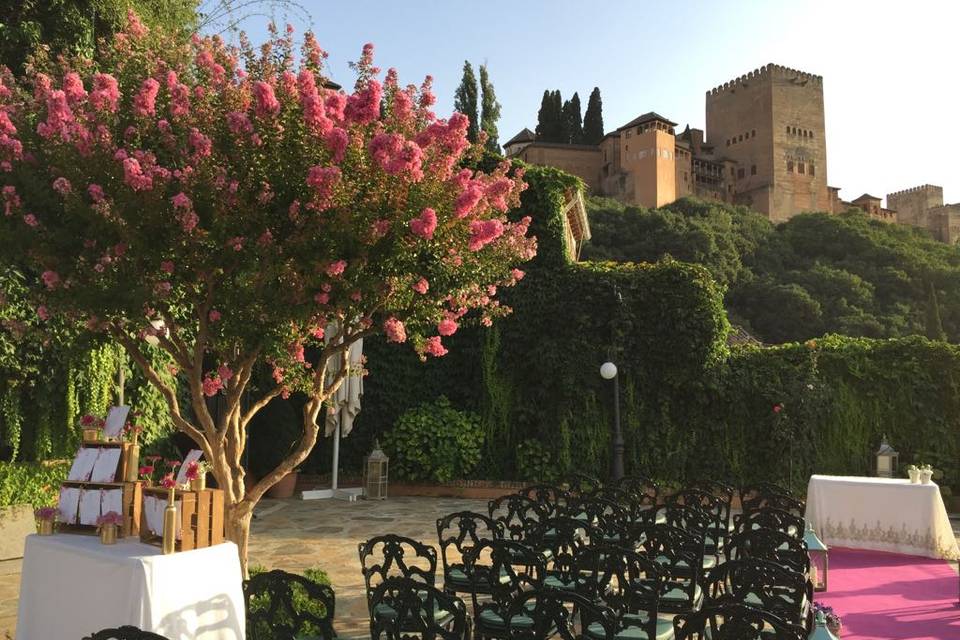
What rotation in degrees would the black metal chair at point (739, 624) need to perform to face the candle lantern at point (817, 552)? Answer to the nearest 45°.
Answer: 0° — it already faces it

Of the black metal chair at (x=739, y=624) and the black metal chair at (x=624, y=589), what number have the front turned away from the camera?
2

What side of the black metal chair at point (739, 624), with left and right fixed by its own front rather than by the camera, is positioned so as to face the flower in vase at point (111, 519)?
left

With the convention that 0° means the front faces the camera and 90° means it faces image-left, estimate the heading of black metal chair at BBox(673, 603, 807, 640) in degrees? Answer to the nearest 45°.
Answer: approximately 180°

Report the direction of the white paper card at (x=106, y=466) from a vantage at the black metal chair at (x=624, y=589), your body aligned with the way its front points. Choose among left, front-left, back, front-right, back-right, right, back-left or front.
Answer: left

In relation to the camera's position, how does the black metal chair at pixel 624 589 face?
facing away from the viewer

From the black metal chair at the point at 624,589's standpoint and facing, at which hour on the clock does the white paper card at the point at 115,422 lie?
The white paper card is roughly at 9 o'clock from the black metal chair.

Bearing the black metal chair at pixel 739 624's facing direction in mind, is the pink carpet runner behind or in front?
in front

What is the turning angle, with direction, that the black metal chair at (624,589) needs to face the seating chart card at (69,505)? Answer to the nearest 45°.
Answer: approximately 90° to its left
